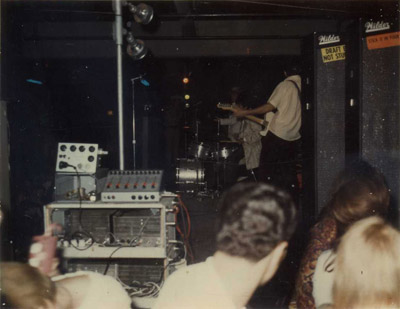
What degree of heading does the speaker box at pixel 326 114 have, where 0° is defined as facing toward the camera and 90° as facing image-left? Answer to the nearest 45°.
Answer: approximately 315°

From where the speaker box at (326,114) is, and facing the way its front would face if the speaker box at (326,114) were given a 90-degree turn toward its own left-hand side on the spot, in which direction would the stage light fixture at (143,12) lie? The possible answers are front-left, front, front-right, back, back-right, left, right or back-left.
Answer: back

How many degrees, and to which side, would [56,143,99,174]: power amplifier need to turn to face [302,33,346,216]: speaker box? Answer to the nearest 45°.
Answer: approximately 90° to its left
